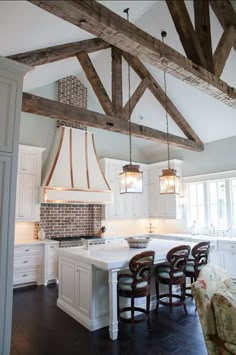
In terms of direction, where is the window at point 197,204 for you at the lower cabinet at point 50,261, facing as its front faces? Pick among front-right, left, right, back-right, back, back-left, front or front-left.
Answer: front-left

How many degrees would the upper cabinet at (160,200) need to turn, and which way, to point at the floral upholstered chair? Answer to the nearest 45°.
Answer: approximately 45° to its left

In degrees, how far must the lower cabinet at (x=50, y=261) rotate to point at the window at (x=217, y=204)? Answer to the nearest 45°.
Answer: approximately 45° to its left

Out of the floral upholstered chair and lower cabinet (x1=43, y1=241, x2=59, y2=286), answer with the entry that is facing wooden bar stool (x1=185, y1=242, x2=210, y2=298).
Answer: the lower cabinet

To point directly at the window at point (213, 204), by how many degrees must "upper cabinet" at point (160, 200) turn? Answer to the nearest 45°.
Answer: approximately 90° to its left

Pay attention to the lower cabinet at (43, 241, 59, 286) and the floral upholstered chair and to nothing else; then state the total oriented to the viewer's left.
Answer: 0

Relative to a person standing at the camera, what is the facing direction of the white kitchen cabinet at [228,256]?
facing the viewer and to the left of the viewer

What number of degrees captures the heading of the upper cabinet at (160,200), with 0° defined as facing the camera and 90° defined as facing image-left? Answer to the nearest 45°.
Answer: approximately 45°

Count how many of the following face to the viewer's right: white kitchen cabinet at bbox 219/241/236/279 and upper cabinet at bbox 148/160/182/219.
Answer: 0
